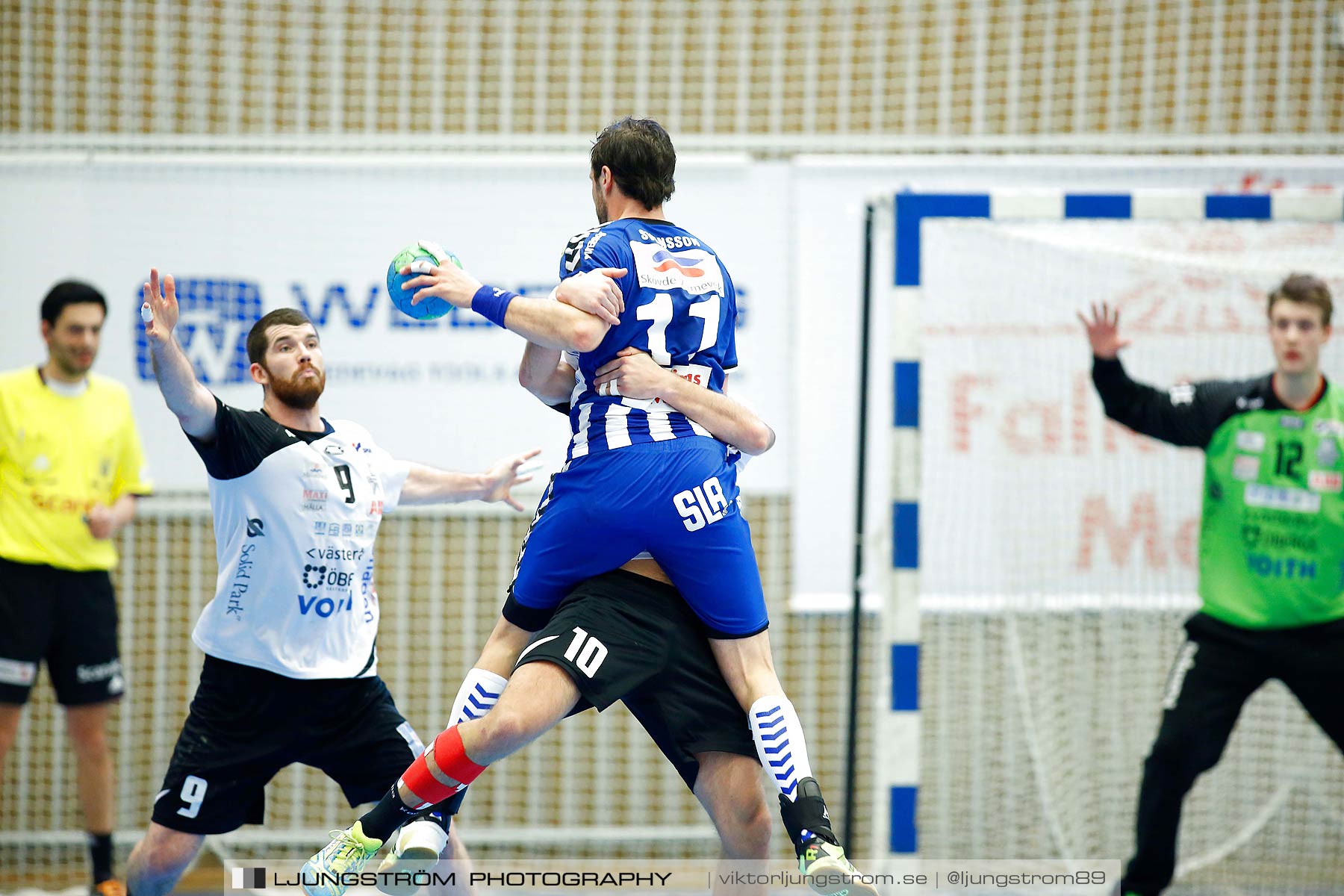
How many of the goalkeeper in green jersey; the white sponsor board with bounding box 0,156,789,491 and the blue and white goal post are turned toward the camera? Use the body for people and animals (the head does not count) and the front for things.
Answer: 3

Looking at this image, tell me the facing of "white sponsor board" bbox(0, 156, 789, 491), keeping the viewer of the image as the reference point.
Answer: facing the viewer

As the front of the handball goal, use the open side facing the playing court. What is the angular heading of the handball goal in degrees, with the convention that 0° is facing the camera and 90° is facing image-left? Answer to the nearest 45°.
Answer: approximately 0°

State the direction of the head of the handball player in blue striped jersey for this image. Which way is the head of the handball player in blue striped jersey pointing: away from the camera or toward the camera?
away from the camera

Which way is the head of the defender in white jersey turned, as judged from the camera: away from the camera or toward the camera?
toward the camera

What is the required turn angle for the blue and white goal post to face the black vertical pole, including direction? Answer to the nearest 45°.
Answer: approximately 45° to its right

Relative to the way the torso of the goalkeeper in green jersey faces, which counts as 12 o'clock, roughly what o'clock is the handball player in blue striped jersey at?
The handball player in blue striped jersey is roughly at 1 o'clock from the goalkeeper in green jersey.

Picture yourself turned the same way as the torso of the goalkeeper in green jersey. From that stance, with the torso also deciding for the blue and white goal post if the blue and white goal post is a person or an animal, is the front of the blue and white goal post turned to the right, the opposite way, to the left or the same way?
the same way

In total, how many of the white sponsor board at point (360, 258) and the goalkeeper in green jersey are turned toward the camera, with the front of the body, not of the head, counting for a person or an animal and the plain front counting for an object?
2

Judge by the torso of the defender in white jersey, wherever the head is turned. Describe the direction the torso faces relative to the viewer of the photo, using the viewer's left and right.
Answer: facing the viewer and to the right of the viewer

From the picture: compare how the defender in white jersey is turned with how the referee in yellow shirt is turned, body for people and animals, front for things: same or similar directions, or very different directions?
same or similar directions

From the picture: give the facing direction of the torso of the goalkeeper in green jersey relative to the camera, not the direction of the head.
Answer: toward the camera

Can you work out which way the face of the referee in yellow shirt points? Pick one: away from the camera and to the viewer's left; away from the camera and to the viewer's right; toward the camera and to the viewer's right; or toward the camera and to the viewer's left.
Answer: toward the camera and to the viewer's right
